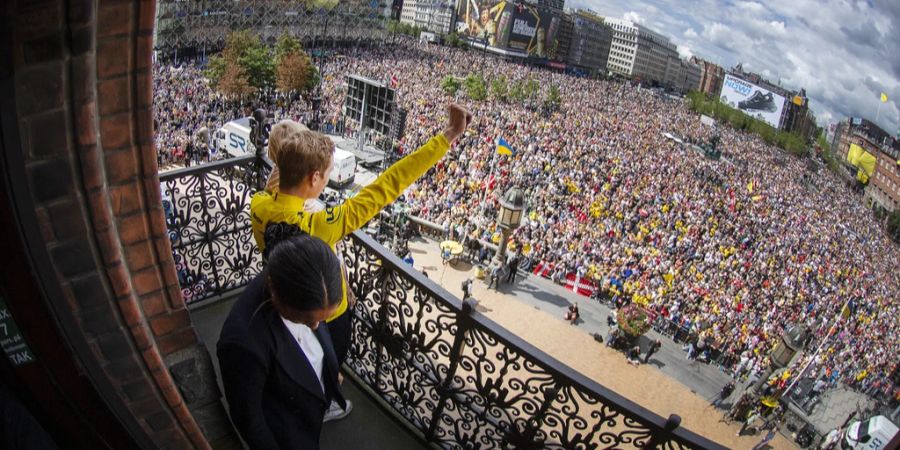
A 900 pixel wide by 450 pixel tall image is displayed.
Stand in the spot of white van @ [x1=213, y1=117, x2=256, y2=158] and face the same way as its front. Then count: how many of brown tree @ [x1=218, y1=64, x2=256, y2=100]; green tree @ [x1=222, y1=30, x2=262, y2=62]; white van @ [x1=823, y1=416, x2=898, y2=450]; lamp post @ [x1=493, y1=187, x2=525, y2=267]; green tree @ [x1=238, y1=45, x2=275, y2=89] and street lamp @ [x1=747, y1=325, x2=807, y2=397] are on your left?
3

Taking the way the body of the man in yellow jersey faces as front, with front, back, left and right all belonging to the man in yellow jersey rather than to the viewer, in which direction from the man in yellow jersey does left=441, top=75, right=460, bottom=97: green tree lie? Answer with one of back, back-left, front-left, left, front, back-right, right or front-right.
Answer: front-left

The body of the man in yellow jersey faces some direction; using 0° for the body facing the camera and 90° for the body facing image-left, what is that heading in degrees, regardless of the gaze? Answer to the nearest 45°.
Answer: approximately 225°

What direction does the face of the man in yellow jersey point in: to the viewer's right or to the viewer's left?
to the viewer's right

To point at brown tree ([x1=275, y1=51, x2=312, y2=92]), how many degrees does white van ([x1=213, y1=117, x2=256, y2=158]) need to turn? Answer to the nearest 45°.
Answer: approximately 135° to its right

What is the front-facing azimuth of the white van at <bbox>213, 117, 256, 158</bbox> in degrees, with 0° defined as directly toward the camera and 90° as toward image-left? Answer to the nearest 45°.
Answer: approximately 45°

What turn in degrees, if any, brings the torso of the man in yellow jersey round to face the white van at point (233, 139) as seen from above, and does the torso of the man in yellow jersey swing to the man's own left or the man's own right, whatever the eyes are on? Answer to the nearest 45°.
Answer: approximately 45° to the man's own left
